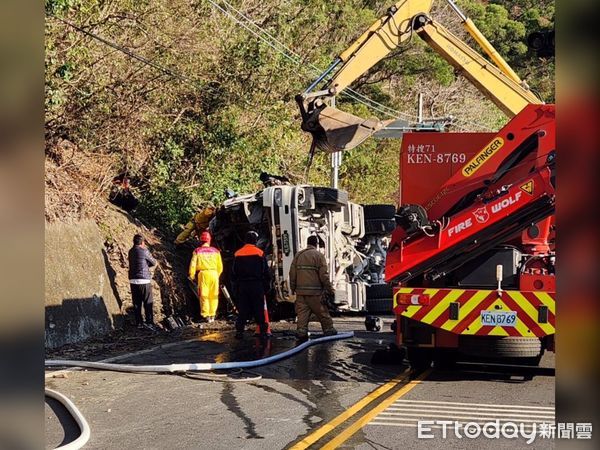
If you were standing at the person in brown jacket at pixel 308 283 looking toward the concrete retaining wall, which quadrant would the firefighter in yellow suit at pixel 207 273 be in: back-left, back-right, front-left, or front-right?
front-right

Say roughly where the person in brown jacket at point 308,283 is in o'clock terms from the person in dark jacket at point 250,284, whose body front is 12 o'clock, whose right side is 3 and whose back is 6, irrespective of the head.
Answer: the person in brown jacket at point 308,283 is roughly at 4 o'clock from the person in dark jacket at point 250,284.

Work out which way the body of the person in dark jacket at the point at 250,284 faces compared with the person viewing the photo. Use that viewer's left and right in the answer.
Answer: facing away from the viewer

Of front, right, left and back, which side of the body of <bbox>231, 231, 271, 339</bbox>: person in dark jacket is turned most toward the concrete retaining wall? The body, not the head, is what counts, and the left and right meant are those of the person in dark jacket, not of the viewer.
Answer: left
